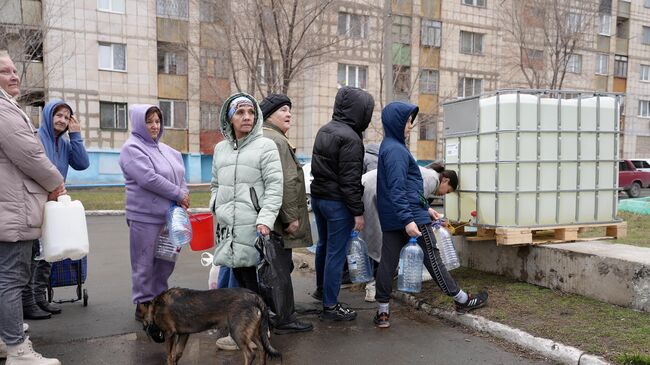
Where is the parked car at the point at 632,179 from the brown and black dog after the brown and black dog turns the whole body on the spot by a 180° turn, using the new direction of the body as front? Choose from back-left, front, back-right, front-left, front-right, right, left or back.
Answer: front-left

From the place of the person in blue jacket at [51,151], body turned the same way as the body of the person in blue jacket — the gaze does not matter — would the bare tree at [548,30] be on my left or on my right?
on my left

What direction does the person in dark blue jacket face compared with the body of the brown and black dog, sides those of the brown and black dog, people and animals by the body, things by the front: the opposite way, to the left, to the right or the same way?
the opposite way

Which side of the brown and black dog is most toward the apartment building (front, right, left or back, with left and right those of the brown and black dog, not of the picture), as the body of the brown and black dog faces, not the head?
right

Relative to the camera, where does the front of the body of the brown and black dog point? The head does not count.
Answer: to the viewer's left

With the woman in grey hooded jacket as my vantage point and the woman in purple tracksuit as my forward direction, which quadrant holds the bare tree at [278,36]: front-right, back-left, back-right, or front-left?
front-right

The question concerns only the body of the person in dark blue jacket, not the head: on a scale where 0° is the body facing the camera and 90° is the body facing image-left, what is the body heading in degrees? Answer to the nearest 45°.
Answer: approximately 270°

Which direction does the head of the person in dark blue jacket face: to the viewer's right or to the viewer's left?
to the viewer's right

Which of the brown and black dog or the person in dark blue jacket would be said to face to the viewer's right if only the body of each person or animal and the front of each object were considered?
the person in dark blue jacket

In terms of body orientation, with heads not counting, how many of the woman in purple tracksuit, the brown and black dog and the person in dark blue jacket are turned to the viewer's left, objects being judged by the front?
1

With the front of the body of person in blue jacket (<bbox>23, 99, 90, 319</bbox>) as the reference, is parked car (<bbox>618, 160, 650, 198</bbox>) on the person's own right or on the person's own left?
on the person's own left

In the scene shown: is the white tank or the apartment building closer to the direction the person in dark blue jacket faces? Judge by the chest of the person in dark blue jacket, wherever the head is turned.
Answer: the white tank
